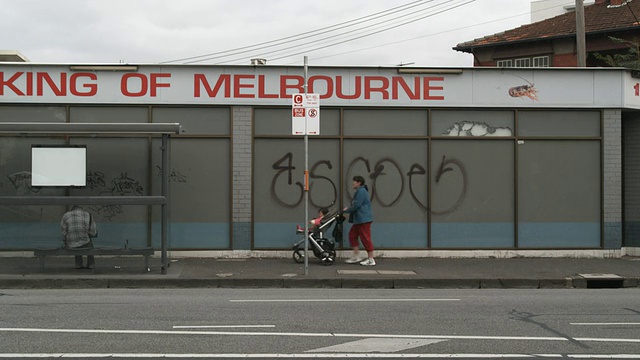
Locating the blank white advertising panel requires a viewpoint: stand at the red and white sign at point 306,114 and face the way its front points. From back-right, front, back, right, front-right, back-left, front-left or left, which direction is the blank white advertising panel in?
right

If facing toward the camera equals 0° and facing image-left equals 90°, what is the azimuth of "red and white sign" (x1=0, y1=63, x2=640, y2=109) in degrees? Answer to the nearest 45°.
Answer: approximately 0°

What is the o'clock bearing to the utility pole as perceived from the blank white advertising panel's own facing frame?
The utility pole is roughly at 9 o'clock from the blank white advertising panel.

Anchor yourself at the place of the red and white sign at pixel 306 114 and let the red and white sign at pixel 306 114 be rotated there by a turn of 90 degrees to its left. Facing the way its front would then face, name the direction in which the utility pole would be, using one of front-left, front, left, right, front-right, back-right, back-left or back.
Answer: front-left

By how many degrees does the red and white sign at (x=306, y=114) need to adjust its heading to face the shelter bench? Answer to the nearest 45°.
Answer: approximately 90° to its right

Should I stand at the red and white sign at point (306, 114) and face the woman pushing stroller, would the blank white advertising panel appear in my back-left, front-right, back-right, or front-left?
back-left

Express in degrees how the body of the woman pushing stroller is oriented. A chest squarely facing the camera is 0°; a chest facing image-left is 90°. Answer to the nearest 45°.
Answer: approximately 90°

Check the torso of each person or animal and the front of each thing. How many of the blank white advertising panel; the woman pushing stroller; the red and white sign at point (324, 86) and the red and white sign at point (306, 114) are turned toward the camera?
3

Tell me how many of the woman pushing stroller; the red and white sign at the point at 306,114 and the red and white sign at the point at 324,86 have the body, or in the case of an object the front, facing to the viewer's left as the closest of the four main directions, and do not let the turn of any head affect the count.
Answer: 1

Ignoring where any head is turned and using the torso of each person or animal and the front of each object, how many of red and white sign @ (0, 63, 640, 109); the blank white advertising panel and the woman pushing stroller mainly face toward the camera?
2
